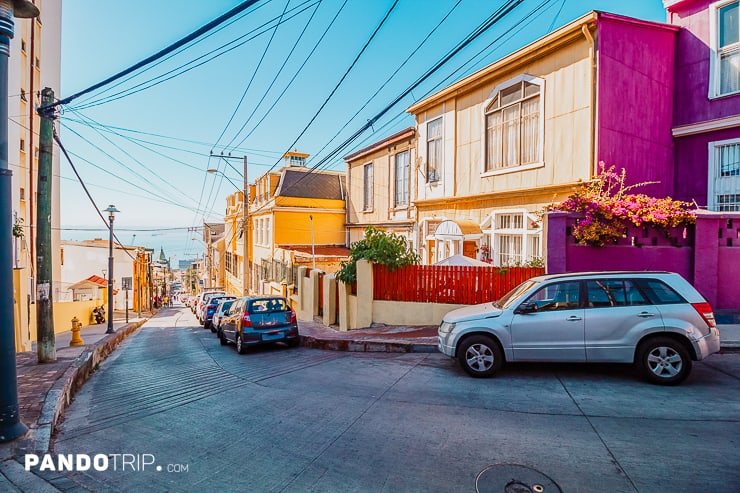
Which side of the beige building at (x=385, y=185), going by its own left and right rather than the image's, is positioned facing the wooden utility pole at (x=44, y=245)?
front

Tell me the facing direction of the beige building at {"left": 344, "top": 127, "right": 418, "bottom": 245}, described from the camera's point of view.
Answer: facing the viewer and to the left of the viewer

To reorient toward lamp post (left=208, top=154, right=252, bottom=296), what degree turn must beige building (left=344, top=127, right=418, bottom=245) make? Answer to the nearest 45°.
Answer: approximately 90° to its right

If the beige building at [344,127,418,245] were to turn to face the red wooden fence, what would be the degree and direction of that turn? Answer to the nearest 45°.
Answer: approximately 45° to its left

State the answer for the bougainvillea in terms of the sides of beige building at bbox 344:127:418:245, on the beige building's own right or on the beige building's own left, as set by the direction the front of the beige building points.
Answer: on the beige building's own left

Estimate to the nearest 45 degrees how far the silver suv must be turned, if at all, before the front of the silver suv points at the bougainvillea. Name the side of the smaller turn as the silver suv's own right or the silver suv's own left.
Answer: approximately 90° to the silver suv's own right

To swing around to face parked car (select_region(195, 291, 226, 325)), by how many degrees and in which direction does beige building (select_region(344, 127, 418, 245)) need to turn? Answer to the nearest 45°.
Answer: approximately 90° to its right

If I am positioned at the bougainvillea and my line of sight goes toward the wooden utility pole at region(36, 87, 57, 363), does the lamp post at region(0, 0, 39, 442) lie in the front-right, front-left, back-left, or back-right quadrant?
front-left

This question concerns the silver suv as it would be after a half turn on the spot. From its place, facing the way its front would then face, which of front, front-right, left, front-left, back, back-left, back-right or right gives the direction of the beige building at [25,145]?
back

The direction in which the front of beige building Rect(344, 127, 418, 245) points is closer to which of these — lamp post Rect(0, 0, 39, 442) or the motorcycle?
the lamp post

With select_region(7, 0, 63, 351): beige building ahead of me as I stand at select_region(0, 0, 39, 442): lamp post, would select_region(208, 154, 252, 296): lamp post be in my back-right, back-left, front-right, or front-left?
front-right

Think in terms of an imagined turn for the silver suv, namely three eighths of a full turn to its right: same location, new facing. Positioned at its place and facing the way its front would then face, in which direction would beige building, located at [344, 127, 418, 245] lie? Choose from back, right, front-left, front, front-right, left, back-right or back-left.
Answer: left

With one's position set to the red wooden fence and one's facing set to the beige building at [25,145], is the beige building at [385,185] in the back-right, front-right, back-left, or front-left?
front-right

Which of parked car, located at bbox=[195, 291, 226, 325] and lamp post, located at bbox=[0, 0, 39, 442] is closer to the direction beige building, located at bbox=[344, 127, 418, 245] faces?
the lamp post

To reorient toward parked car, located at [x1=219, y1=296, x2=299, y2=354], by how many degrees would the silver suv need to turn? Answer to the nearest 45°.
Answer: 0° — it already faces it

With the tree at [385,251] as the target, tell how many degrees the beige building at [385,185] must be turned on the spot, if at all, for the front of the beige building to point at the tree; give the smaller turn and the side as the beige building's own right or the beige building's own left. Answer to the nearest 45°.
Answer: approximately 45° to the beige building's own left

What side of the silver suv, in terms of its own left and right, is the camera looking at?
left

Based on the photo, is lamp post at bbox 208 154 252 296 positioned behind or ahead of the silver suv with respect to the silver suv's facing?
ahead

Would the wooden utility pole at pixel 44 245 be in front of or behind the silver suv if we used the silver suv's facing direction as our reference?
in front

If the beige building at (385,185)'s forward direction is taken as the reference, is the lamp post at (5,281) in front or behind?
in front

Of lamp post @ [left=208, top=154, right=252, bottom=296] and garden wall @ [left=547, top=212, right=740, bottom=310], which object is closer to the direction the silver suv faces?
the lamp post
